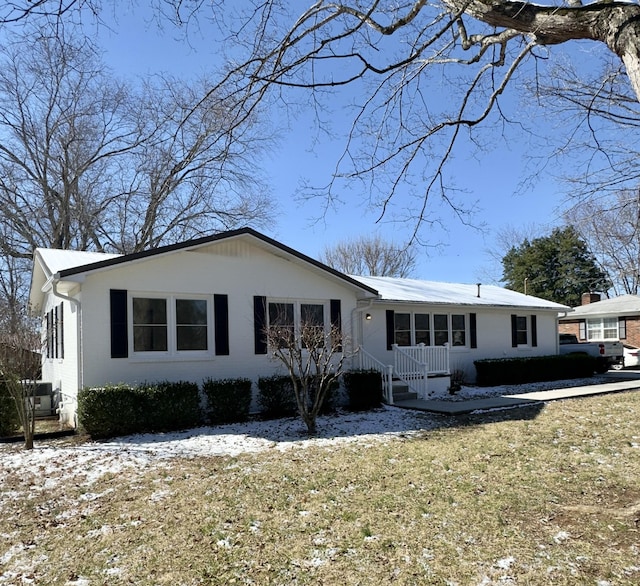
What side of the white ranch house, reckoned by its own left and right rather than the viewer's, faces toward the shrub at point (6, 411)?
right

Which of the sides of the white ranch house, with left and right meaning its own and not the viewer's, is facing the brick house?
left

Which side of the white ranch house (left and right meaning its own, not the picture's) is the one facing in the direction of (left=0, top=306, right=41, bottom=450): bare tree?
right

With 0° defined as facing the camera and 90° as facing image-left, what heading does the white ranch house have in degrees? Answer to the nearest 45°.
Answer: approximately 315°

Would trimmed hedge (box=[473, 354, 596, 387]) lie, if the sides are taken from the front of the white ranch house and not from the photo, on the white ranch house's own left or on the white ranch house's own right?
on the white ranch house's own left

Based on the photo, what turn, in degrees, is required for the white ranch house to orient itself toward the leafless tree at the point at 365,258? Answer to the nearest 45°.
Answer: approximately 135° to its left

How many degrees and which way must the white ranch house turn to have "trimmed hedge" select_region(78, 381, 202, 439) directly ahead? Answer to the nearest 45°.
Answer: approximately 45° to its right
